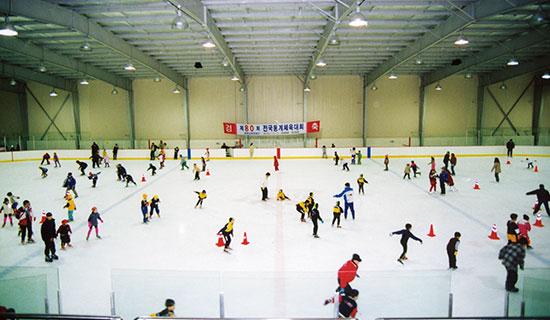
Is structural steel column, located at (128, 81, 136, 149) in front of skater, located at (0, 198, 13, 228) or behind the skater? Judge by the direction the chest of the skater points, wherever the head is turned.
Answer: behind

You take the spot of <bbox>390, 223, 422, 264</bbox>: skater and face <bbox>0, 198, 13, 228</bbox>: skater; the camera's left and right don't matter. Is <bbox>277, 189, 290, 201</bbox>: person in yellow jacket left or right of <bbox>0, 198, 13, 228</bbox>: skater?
right

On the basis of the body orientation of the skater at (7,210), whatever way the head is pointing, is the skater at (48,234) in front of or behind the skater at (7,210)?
in front

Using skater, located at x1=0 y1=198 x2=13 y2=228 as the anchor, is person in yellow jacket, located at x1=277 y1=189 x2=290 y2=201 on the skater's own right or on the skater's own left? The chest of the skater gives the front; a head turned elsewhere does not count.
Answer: on the skater's own left

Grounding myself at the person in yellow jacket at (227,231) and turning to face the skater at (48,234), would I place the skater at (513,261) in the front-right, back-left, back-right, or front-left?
back-left

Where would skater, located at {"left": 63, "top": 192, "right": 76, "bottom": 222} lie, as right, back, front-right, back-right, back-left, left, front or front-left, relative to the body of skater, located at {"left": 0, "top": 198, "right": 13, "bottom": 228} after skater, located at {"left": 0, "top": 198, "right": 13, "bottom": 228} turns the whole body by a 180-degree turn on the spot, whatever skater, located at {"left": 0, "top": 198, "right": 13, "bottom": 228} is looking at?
back-right

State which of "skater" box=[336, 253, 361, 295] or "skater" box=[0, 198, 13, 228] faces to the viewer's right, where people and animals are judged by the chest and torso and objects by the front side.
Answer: "skater" box=[336, 253, 361, 295]

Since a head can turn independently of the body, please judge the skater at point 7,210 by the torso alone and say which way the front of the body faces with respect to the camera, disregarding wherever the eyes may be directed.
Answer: toward the camera

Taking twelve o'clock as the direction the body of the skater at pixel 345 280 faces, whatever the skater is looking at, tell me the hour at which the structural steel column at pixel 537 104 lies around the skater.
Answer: The structural steel column is roughly at 10 o'clock from the skater.

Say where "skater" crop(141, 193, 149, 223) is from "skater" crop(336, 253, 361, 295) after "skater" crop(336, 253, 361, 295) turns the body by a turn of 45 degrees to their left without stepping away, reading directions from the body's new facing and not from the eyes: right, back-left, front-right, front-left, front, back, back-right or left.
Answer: left

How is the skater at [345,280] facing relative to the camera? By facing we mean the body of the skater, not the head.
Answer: to the viewer's right
